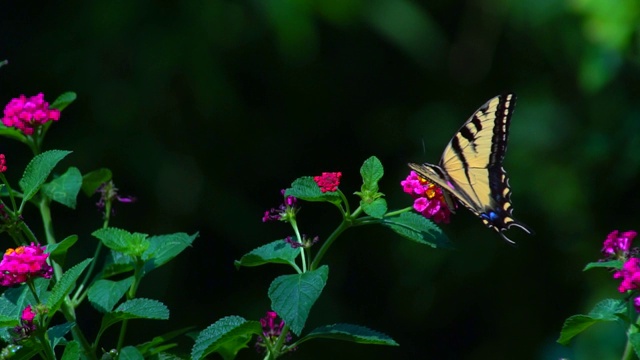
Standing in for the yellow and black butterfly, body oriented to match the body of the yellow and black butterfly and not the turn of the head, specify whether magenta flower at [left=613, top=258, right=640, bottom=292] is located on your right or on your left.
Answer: on your left

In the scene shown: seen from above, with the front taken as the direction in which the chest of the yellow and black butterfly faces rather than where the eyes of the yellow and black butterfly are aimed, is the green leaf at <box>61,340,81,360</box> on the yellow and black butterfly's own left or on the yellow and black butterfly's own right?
on the yellow and black butterfly's own left

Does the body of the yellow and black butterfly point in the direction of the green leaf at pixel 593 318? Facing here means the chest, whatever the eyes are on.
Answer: no

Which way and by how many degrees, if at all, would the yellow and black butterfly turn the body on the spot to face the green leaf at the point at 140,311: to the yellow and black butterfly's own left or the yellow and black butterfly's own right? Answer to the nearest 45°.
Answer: approximately 45° to the yellow and black butterfly's own left

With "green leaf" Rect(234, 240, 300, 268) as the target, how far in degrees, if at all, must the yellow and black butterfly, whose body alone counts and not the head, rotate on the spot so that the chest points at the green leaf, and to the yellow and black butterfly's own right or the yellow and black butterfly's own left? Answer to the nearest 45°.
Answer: approximately 45° to the yellow and black butterfly's own left

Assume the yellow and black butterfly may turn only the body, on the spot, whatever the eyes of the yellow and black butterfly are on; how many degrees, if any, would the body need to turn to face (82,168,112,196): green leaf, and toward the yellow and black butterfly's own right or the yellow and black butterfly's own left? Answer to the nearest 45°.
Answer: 0° — it already faces it

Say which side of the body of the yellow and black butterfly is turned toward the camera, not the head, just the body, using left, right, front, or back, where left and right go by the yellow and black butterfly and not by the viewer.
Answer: left

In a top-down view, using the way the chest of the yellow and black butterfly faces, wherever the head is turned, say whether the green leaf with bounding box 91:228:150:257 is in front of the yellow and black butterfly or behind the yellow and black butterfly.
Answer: in front
